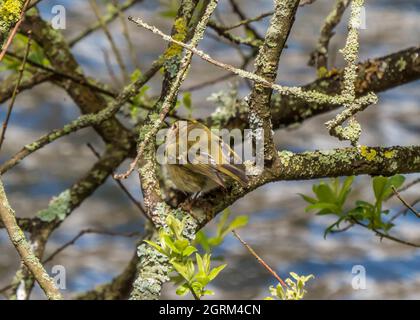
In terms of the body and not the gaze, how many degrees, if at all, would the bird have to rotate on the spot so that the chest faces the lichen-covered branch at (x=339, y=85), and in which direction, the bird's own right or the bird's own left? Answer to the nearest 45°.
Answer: approximately 135° to the bird's own right

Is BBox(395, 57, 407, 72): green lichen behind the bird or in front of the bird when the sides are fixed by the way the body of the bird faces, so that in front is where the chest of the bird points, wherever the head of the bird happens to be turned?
behind

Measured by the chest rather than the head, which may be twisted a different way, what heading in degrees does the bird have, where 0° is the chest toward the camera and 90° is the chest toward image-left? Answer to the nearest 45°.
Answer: approximately 90°

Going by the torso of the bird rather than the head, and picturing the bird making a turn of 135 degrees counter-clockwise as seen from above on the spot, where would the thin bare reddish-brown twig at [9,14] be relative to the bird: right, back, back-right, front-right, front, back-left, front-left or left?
right
